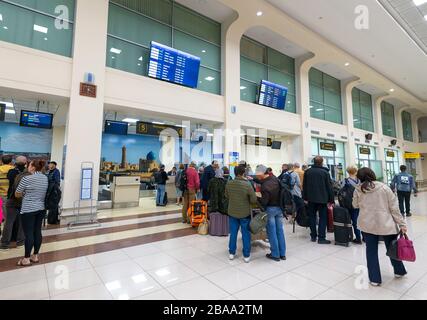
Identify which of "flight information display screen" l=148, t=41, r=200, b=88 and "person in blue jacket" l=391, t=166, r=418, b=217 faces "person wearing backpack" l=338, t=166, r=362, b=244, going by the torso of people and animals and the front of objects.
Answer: the flight information display screen

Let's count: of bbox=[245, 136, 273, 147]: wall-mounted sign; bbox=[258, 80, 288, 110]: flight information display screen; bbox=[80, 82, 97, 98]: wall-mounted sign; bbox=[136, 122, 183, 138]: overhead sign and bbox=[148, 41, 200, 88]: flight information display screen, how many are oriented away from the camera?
0

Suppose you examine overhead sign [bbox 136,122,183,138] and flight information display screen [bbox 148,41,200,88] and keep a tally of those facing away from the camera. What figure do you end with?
0

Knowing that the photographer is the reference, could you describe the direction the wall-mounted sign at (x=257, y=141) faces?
facing the viewer and to the right of the viewer

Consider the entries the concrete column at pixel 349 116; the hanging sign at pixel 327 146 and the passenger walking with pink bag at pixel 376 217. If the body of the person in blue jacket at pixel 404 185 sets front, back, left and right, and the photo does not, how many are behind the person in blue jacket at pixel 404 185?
1

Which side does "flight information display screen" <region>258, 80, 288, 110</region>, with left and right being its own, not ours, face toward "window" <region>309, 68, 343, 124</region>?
left

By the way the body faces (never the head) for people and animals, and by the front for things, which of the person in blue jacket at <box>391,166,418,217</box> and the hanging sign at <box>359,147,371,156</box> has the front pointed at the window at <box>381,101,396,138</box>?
the person in blue jacket

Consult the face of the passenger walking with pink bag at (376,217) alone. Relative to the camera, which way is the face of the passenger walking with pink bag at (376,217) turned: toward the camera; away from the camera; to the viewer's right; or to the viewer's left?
away from the camera

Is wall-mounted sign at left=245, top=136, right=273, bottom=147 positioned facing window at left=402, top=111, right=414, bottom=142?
no

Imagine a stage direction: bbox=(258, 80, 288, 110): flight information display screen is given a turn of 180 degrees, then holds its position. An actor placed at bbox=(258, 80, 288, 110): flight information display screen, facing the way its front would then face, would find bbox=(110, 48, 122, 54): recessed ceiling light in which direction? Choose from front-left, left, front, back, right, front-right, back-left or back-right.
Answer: left

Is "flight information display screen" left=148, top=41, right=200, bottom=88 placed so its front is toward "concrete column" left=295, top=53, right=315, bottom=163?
no
